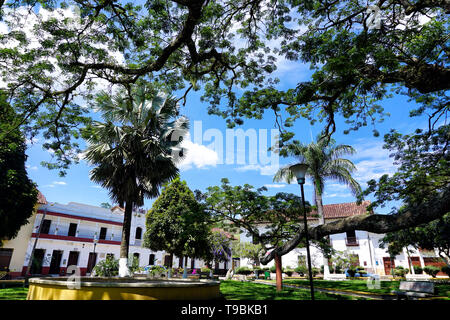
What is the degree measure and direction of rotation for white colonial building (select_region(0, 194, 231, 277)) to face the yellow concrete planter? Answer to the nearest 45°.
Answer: approximately 45° to its right

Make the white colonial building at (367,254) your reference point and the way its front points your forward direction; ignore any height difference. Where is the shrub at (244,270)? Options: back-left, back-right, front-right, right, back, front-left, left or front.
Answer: front-right

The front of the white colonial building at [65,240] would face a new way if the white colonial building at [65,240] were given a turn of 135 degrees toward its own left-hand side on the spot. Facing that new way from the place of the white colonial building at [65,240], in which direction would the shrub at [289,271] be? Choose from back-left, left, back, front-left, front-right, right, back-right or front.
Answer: right

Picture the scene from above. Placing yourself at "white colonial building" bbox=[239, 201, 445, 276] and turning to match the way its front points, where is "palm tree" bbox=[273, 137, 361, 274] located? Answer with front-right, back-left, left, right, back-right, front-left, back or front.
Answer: front-left

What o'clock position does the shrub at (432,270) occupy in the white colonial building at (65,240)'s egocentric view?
The shrub is roughly at 11 o'clock from the white colonial building.

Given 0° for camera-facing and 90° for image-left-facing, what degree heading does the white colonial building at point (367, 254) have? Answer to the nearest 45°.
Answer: approximately 45°

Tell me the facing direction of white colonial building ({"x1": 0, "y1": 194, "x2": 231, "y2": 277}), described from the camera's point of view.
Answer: facing the viewer and to the right of the viewer

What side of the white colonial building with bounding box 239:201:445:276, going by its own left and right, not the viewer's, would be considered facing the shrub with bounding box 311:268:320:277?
front

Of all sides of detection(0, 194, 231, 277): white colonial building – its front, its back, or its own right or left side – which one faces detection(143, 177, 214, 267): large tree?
front

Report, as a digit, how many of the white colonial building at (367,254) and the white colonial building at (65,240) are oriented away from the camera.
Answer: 0

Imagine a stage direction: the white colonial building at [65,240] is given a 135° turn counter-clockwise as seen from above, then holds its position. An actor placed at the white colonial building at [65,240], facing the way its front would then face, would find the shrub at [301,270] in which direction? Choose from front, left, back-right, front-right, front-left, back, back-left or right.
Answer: right

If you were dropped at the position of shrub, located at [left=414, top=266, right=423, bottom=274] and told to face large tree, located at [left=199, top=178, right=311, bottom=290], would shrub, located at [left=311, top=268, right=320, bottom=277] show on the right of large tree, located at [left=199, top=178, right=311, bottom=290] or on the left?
right
